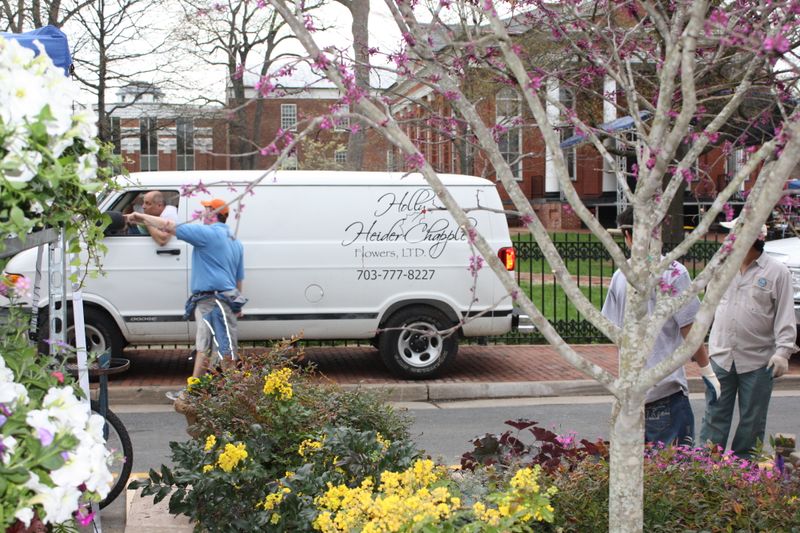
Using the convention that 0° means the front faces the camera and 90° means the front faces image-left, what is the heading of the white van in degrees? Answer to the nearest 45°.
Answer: approximately 90°

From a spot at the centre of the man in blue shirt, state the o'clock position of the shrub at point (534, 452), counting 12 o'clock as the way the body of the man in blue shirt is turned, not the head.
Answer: The shrub is roughly at 7 o'clock from the man in blue shirt.

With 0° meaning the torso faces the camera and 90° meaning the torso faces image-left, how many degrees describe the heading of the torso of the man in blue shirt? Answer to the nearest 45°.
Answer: approximately 135°

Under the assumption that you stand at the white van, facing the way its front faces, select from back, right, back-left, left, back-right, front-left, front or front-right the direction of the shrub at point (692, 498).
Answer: left

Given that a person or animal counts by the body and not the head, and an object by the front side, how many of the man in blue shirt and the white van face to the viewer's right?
0

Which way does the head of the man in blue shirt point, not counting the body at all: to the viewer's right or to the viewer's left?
to the viewer's left

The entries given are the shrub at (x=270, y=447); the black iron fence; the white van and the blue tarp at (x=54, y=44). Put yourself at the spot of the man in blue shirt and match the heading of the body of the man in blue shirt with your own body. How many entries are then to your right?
2

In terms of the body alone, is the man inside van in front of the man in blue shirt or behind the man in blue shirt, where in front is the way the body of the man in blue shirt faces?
in front

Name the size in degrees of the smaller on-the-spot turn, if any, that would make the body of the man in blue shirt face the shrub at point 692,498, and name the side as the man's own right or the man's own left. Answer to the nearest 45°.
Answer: approximately 135° to the man's own left
